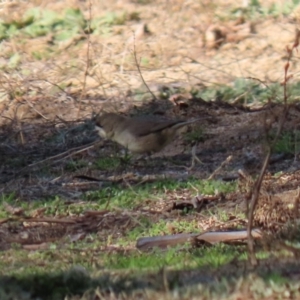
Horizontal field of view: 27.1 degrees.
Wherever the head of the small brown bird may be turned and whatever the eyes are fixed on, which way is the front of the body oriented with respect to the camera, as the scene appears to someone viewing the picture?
to the viewer's left

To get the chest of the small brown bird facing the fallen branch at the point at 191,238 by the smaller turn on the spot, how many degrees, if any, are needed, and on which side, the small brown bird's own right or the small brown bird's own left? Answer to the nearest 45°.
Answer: approximately 90° to the small brown bird's own left
